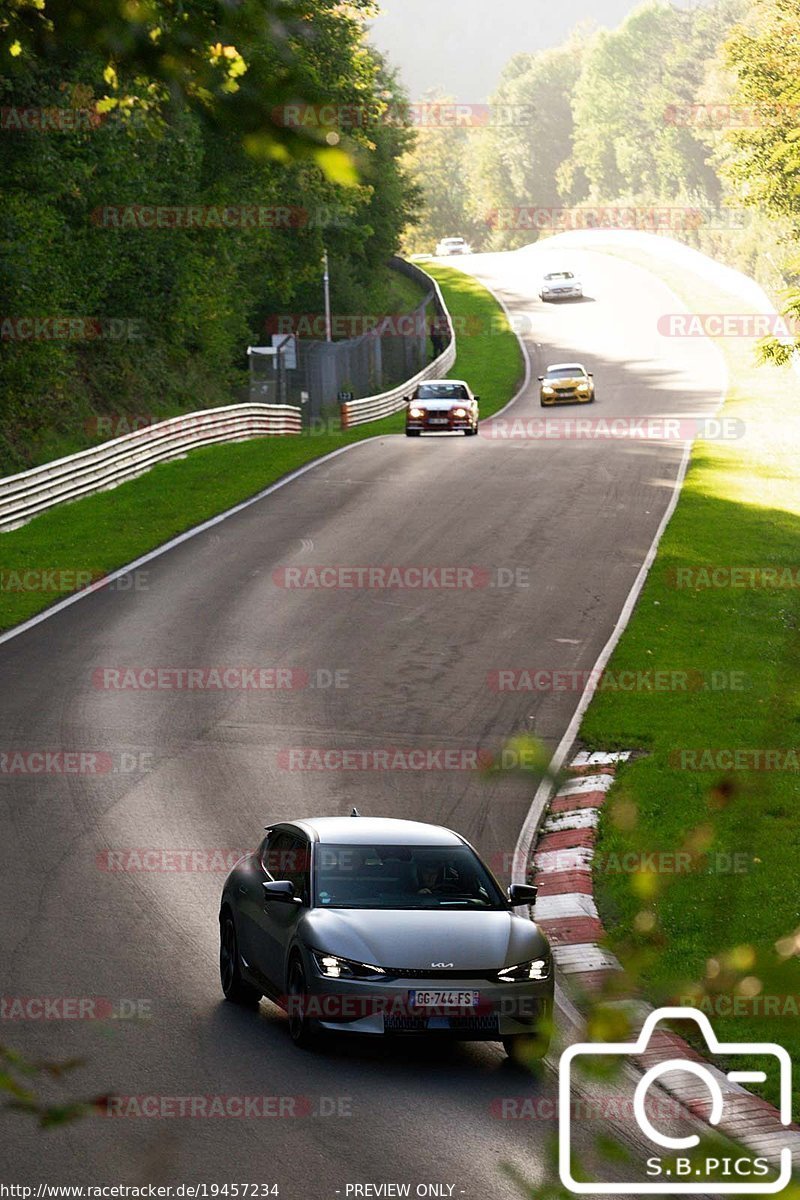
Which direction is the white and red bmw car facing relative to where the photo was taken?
toward the camera

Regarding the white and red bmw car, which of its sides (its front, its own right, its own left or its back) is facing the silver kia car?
front

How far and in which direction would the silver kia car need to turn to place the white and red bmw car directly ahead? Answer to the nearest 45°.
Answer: approximately 135° to its left

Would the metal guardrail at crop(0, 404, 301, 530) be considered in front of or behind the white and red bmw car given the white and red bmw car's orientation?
in front

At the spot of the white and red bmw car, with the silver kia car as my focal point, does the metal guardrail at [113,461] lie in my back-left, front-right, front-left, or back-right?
front-right

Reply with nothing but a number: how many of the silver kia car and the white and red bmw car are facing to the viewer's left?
0

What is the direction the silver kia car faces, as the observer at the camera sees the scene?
facing the viewer and to the right of the viewer

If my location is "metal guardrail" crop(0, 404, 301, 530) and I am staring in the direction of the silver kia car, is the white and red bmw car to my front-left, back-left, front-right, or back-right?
back-left
